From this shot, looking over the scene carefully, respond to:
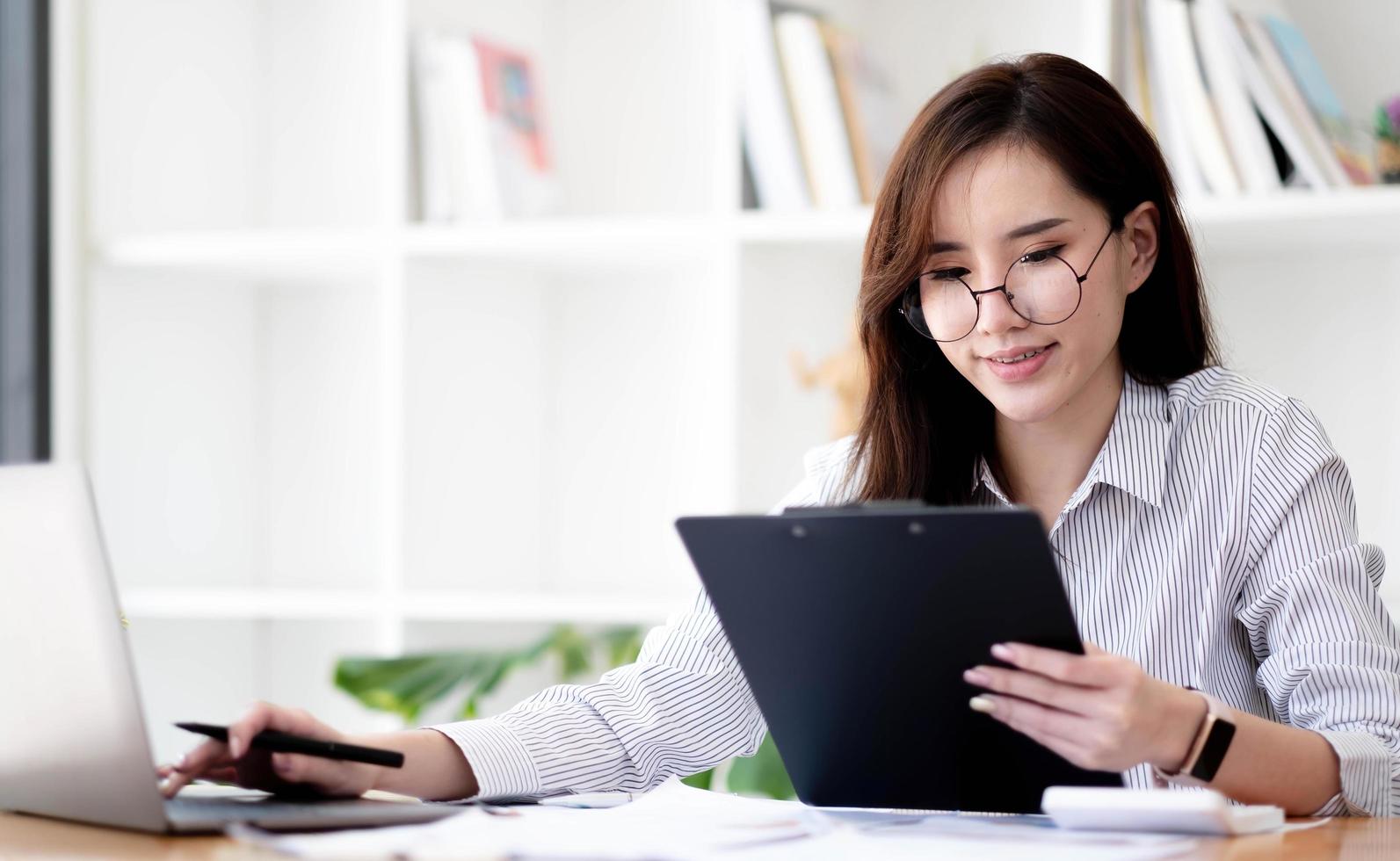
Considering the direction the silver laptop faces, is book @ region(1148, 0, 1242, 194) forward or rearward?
forward

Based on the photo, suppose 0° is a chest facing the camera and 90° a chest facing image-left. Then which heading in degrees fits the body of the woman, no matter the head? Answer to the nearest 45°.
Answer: approximately 45°

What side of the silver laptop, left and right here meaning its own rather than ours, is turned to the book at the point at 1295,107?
front

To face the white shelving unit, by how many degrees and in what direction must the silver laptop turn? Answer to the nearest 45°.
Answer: approximately 45° to its left

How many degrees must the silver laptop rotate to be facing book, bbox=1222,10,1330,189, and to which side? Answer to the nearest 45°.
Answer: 0° — it already faces it

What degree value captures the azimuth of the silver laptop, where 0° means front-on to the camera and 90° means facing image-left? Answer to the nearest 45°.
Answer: approximately 225°

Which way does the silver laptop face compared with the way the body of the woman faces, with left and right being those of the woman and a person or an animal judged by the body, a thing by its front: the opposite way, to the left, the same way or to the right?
the opposite way

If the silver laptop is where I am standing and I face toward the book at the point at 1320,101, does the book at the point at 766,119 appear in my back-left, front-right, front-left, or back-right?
front-left

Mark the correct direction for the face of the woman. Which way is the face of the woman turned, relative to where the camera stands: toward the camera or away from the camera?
toward the camera

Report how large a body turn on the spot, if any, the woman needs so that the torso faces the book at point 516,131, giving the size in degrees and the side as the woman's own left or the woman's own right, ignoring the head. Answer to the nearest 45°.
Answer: approximately 90° to the woman's own right

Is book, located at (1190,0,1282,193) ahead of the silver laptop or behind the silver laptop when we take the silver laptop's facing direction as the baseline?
ahead

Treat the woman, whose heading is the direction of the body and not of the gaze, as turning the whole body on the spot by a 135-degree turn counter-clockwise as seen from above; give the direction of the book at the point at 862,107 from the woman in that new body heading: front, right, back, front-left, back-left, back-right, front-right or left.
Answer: left

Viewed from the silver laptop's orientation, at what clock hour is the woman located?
The woman is roughly at 1 o'clock from the silver laptop.
